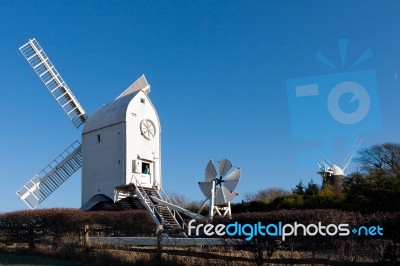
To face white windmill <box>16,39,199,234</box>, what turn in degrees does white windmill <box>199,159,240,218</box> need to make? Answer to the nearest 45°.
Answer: approximately 90° to its right

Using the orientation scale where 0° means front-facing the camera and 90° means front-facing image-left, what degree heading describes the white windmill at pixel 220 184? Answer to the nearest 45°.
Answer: approximately 45°

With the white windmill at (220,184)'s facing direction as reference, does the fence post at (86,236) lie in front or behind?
in front

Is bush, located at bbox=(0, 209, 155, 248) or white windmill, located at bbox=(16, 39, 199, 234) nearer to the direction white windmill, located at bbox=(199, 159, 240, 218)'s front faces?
the bush

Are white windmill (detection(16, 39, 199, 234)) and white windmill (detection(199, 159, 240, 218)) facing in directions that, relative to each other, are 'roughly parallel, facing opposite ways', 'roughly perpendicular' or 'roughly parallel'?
roughly perpendicular

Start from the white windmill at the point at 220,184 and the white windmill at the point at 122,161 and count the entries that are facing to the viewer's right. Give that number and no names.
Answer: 0

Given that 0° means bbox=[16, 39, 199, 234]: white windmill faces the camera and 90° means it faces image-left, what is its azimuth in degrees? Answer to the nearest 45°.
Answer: approximately 135°
